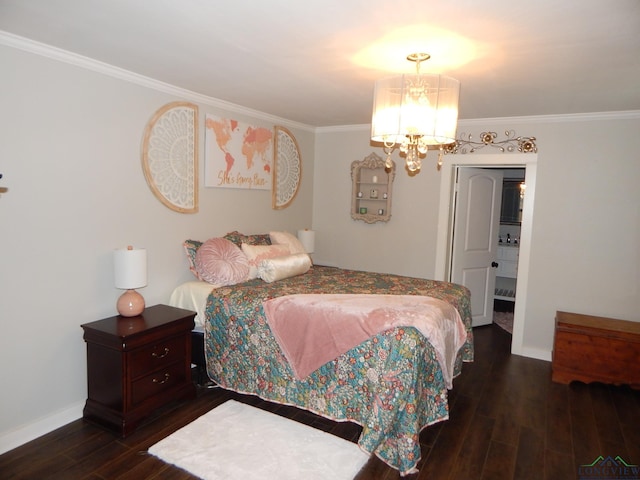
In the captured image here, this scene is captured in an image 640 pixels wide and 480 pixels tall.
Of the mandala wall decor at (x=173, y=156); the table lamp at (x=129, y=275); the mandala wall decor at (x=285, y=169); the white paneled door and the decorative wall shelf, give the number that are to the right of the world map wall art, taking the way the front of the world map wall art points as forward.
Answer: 2

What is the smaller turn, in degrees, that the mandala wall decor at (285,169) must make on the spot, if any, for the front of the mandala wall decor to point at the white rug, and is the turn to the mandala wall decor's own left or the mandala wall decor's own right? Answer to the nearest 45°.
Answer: approximately 45° to the mandala wall decor's own right

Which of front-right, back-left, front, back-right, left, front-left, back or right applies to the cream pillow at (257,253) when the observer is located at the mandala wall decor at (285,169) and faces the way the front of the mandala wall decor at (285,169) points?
front-right

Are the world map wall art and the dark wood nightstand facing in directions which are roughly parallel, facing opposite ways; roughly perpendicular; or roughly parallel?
roughly parallel

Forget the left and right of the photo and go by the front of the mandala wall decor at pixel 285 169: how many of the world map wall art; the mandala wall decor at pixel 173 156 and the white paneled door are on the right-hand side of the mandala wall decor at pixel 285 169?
2

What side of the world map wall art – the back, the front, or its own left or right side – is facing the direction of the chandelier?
front

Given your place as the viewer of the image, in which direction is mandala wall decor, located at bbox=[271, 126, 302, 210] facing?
facing the viewer and to the right of the viewer

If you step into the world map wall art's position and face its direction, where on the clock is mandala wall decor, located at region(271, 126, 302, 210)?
The mandala wall decor is roughly at 9 o'clock from the world map wall art.

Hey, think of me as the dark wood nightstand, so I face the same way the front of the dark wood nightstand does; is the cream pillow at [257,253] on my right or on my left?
on my left

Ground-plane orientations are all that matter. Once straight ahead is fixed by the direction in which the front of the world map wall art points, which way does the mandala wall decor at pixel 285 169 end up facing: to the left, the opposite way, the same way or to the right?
the same way

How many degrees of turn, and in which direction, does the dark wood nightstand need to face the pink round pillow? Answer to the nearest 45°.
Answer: approximately 90° to its left

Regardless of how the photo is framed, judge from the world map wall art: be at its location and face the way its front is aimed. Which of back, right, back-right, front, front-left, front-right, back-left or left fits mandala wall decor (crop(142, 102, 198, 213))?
right

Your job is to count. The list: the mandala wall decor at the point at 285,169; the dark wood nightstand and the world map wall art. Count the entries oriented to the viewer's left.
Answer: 0

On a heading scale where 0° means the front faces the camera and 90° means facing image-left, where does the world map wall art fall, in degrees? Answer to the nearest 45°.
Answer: approximately 315°
